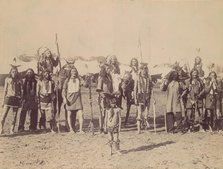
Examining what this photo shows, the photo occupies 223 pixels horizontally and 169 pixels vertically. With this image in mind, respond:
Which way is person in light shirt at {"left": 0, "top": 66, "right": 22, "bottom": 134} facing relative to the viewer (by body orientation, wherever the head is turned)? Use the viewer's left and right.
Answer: facing the viewer
